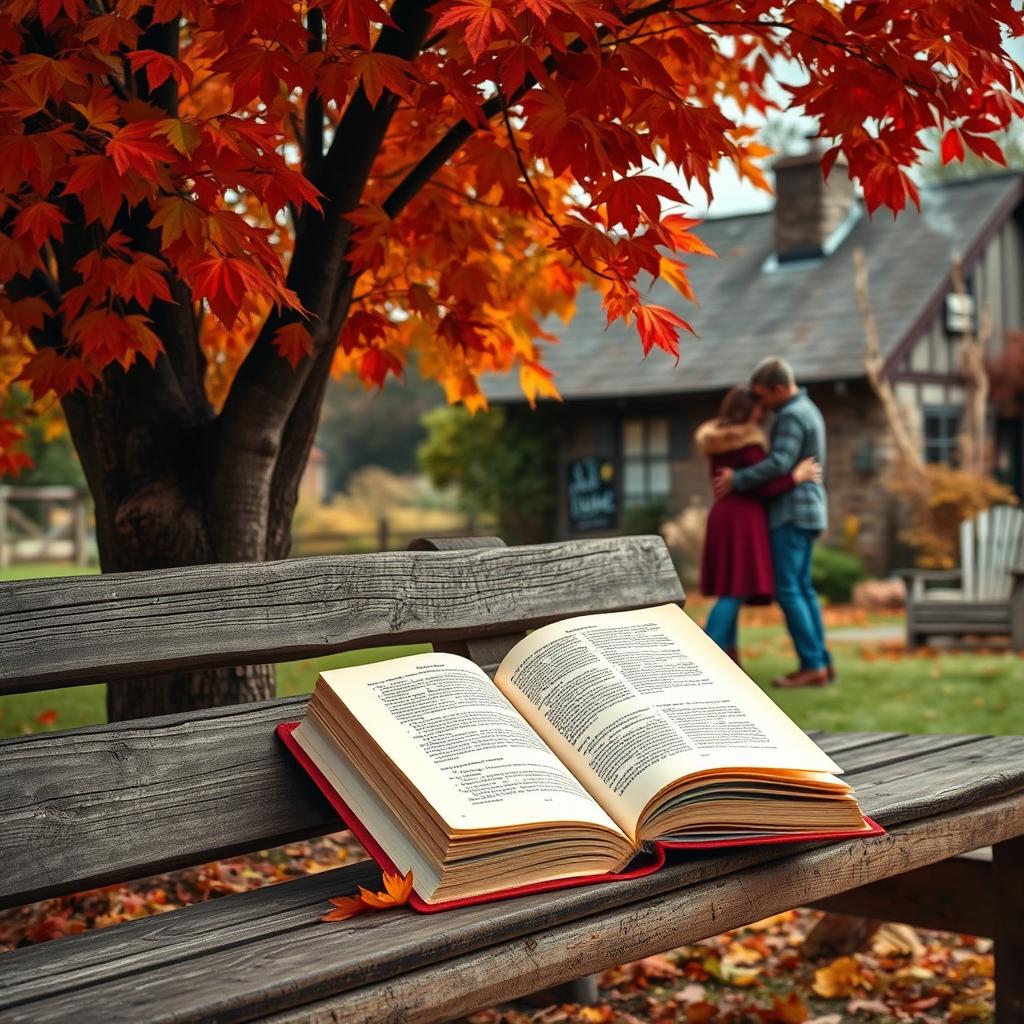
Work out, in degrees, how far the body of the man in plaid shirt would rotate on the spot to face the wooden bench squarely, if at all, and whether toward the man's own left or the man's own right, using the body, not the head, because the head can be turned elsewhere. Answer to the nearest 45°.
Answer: approximately 90° to the man's own left

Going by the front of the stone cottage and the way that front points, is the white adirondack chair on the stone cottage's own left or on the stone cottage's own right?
on the stone cottage's own left

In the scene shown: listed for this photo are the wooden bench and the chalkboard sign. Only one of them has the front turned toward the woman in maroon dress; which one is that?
the chalkboard sign

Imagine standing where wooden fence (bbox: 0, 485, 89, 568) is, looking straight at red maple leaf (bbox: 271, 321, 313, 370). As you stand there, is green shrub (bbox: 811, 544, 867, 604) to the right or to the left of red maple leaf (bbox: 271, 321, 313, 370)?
left

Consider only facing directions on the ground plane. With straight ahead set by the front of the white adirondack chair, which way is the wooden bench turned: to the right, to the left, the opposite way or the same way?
to the left

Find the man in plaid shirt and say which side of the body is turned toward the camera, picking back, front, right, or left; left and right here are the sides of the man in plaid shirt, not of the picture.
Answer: left

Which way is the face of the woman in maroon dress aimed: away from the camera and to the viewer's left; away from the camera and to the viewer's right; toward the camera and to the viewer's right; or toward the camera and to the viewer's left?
away from the camera and to the viewer's right

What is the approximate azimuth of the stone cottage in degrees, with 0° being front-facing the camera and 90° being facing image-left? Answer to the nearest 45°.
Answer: approximately 45°
